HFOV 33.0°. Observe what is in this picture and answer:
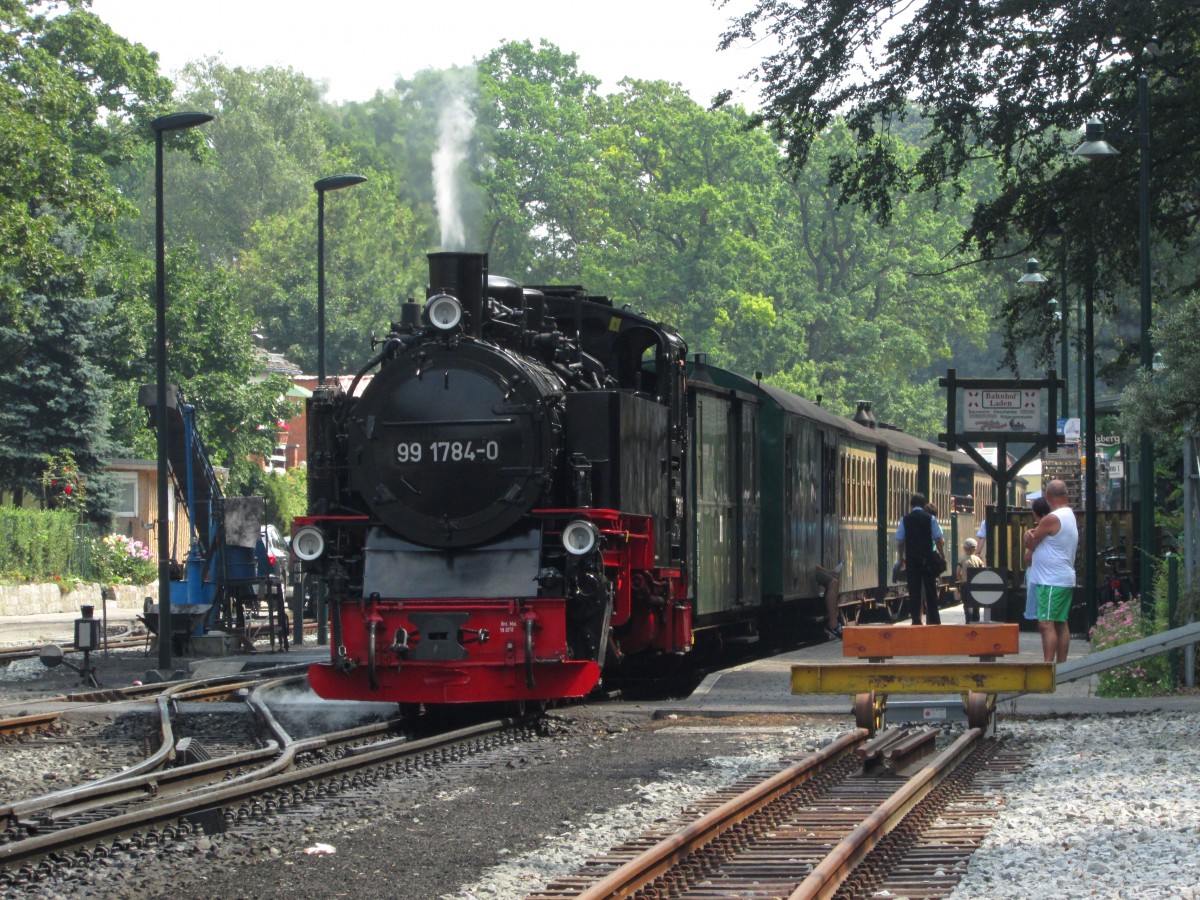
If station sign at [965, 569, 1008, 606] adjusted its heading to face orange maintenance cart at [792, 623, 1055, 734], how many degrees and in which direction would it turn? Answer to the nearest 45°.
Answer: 0° — it already faces it

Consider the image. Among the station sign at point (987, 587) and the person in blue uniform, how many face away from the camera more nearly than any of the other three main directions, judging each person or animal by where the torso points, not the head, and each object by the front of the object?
1

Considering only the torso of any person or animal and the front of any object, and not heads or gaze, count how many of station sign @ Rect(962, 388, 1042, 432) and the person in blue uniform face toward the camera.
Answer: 1

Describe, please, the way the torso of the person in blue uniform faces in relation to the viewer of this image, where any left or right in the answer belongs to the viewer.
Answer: facing away from the viewer

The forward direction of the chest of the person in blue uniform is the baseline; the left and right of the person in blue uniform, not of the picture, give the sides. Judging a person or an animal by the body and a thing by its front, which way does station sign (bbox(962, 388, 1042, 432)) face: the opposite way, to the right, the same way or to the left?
the opposite way

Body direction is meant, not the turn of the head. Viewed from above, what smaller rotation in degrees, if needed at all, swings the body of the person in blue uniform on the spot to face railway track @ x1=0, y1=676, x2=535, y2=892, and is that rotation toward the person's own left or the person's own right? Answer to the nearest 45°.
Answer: approximately 180°

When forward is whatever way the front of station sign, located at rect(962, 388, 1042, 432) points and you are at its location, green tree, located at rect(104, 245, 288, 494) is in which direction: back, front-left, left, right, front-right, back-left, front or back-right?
back-right

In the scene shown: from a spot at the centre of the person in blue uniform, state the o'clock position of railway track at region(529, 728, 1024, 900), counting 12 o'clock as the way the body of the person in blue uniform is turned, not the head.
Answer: The railway track is roughly at 6 o'clock from the person in blue uniform.
